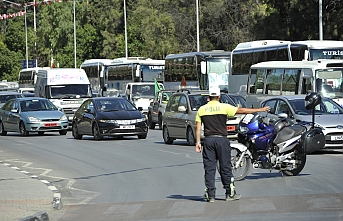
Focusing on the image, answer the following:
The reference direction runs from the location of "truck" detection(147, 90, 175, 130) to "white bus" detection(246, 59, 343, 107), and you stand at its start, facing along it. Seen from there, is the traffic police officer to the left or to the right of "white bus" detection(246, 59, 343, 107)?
right

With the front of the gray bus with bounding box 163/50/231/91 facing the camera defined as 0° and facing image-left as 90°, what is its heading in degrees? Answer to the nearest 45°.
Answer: approximately 315°

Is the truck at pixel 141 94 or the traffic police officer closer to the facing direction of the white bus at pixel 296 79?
the traffic police officer

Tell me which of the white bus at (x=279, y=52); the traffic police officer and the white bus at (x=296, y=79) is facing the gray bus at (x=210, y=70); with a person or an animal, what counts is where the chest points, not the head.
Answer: the traffic police officer

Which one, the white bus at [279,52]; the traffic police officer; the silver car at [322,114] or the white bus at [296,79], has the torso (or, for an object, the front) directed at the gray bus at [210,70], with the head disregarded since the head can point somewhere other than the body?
the traffic police officer

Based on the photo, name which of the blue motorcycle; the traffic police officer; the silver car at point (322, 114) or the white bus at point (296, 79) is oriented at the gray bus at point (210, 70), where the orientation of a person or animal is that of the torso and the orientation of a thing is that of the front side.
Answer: the traffic police officer

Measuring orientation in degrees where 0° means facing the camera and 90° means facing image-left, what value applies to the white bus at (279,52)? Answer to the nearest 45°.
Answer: approximately 315°

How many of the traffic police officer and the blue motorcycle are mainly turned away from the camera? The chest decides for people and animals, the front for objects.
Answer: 1

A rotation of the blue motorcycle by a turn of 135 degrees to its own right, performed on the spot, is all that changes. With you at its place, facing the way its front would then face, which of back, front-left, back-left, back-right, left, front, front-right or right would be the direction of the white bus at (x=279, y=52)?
front

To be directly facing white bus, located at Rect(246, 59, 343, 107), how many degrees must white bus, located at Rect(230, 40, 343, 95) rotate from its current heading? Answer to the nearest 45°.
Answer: approximately 45° to its right

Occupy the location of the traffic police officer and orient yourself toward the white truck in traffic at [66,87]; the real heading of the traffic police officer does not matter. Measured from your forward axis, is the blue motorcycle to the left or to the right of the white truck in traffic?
right
